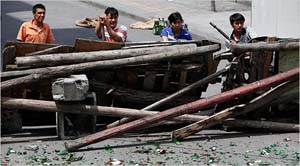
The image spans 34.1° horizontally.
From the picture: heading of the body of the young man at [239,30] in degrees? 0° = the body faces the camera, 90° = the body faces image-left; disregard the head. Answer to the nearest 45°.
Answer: approximately 45°

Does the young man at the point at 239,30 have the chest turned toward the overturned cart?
yes
